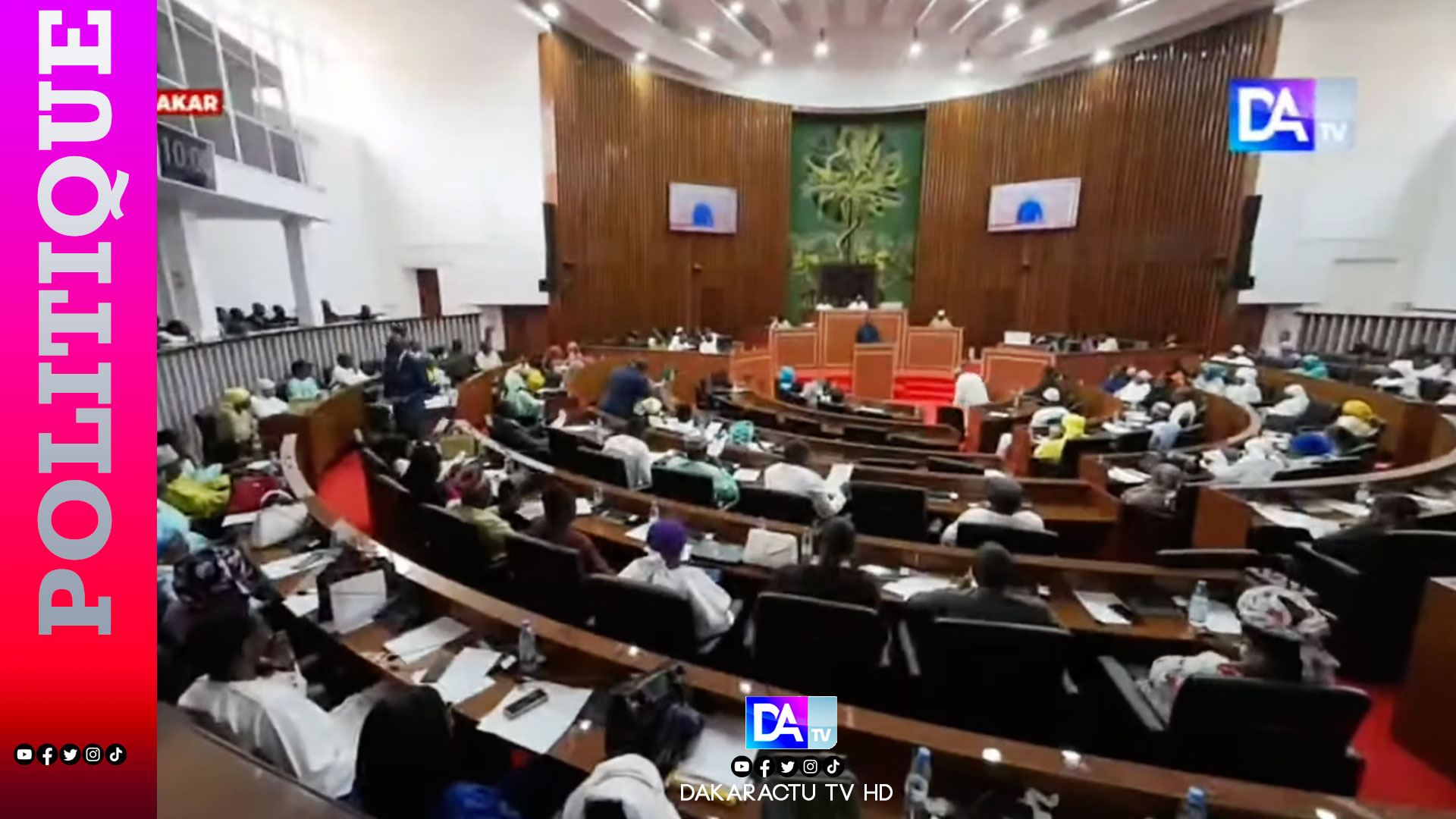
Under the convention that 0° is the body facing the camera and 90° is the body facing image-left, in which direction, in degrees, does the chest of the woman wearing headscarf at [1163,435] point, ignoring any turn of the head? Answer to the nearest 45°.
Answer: approximately 135°

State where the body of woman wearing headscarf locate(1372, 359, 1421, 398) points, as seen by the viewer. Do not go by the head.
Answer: to the viewer's left

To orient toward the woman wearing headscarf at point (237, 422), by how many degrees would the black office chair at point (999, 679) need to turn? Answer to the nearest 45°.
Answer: approximately 90° to its left

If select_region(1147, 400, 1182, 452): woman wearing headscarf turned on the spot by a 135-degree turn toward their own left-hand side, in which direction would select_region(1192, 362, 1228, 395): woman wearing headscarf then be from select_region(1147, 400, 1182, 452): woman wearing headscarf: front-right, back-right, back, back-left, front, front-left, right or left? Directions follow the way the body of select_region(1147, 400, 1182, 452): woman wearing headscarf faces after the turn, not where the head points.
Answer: back

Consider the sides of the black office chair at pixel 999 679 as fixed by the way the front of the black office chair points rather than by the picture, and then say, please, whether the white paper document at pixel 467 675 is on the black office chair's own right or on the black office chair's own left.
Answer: on the black office chair's own left

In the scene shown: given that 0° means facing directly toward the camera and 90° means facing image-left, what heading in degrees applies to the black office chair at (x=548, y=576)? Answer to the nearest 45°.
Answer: approximately 225°

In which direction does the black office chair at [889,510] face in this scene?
away from the camera

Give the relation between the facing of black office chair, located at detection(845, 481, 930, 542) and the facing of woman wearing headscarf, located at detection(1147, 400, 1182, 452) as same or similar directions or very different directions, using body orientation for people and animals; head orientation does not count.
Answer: same or similar directions

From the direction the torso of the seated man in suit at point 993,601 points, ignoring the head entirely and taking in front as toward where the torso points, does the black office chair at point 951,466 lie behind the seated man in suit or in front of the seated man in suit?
in front

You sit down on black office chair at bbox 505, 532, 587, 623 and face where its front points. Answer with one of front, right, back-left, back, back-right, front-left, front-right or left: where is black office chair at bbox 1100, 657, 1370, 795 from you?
right

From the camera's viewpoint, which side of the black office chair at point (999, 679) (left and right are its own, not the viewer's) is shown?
back

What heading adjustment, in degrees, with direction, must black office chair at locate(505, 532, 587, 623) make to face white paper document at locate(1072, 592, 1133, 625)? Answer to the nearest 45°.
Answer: approximately 45° to its right

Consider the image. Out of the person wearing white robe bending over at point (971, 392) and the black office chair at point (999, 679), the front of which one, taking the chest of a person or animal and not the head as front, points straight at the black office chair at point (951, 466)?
the black office chair at point (999, 679)

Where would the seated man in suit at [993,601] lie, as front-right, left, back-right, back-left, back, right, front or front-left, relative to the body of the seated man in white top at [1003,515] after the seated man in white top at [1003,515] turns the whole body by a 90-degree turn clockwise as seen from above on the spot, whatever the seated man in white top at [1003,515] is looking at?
right

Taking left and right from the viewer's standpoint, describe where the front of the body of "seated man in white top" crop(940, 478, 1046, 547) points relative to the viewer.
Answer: facing away from the viewer

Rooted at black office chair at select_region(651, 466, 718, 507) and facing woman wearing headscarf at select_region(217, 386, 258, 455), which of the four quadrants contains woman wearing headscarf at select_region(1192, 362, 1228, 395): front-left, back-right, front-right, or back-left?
back-right

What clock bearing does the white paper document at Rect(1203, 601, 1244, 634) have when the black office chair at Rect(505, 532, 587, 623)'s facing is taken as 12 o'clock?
The white paper document is roughly at 2 o'clock from the black office chair.

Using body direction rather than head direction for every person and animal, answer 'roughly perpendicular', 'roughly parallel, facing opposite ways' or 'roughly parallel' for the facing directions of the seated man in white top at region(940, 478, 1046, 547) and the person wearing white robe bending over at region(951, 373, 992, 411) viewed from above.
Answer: roughly parallel

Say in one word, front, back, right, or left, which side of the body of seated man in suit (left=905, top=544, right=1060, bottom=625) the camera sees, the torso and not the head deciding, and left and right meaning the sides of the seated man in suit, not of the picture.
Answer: back
